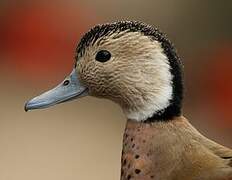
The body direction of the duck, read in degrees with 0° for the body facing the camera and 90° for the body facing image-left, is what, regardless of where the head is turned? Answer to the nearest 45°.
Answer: approximately 90°
